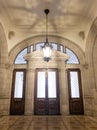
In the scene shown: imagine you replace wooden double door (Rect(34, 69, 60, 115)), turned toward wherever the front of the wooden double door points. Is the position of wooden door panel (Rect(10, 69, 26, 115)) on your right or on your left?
on your right

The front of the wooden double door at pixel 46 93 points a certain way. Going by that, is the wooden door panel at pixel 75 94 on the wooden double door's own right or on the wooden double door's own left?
on the wooden double door's own left

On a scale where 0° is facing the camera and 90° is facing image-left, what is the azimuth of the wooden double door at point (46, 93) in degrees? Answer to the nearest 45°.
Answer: approximately 0°
